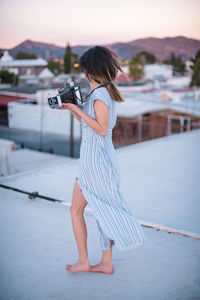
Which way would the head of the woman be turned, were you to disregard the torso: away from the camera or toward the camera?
away from the camera

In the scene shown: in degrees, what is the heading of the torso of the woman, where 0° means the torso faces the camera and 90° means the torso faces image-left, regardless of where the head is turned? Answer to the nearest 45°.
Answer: approximately 90°
